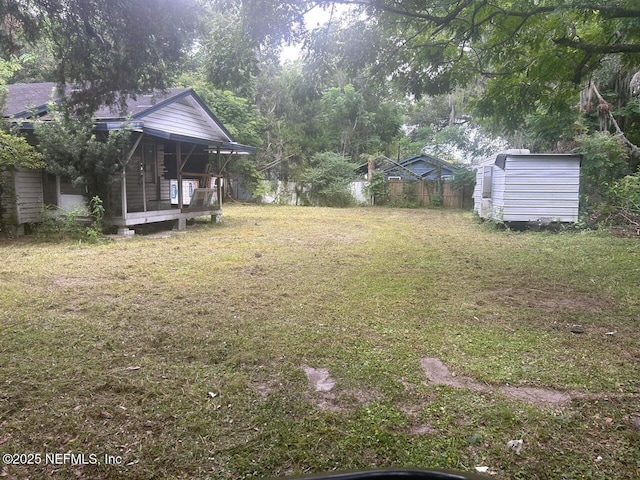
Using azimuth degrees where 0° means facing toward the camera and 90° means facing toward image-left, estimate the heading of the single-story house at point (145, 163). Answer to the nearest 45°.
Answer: approximately 315°

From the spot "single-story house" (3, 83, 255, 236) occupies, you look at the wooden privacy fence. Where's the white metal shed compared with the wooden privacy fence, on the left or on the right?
right

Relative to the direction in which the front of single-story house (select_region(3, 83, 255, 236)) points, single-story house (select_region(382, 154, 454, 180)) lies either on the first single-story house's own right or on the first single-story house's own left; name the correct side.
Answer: on the first single-story house's own left

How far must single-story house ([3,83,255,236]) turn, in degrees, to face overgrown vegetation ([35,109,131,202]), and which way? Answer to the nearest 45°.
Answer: approximately 90° to its right

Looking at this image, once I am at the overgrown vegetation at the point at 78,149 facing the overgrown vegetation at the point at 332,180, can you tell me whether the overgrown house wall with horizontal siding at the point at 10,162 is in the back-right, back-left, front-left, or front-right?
back-left

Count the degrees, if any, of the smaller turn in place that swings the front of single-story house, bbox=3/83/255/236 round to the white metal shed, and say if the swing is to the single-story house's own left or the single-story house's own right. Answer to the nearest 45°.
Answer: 0° — it already faces it

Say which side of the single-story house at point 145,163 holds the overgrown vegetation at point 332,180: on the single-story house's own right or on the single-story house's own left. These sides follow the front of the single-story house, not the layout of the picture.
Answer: on the single-story house's own left
